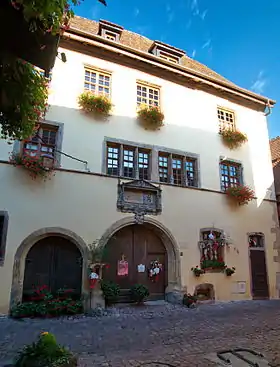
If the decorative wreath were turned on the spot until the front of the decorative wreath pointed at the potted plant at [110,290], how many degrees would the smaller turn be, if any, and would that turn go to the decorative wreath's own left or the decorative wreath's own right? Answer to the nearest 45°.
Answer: approximately 45° to the decorative wreath's own right

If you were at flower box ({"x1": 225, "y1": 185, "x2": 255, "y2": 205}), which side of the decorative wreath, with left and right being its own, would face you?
left

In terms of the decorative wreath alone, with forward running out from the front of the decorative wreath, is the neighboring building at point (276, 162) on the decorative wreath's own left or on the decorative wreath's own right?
on the decorative wreath's own left

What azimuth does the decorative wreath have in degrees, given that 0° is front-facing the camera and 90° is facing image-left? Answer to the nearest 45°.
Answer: approximately 0°

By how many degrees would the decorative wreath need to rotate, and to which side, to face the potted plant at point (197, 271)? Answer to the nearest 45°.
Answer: approximately 90° to its left

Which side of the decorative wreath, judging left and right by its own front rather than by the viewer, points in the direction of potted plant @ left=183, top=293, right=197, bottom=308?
left

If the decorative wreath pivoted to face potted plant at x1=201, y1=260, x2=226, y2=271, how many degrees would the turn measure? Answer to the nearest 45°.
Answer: approximately 90° to its left
